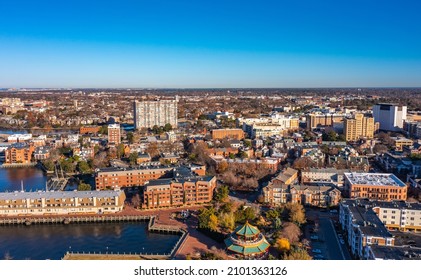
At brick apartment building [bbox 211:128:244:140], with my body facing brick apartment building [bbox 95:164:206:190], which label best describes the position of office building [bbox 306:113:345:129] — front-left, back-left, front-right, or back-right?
back-left

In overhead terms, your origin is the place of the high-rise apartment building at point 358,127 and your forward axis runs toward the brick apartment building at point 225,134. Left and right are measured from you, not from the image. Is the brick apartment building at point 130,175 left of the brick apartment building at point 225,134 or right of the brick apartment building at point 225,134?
left

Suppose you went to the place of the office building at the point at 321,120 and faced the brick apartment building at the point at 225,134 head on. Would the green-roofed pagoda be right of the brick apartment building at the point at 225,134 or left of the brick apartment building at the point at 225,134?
left

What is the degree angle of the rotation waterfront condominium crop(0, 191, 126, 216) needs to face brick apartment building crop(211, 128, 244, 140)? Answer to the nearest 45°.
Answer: approximately 135° to its left

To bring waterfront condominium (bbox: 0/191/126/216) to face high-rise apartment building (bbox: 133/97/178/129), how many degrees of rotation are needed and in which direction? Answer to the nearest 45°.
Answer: approximately 180°

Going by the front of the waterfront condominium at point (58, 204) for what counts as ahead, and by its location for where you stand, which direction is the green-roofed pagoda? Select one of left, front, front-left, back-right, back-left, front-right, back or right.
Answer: front-left

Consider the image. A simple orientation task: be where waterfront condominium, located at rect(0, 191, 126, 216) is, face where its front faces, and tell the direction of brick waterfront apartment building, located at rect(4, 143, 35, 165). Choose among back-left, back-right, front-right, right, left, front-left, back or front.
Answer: back

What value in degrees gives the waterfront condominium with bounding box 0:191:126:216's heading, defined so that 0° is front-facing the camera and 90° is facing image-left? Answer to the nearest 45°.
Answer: approximately 0°

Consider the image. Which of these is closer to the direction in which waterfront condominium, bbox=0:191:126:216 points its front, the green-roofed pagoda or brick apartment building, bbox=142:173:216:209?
the green-roofed pagoda

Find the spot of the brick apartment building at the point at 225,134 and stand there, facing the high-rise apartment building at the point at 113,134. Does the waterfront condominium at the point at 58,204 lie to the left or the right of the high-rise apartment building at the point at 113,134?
left

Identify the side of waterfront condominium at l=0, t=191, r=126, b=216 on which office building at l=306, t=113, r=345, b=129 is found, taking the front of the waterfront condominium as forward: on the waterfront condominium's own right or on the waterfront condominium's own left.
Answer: on the waterfront condominium's own left

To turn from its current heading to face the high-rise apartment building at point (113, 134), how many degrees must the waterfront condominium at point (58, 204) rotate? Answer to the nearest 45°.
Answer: approximately 180°
